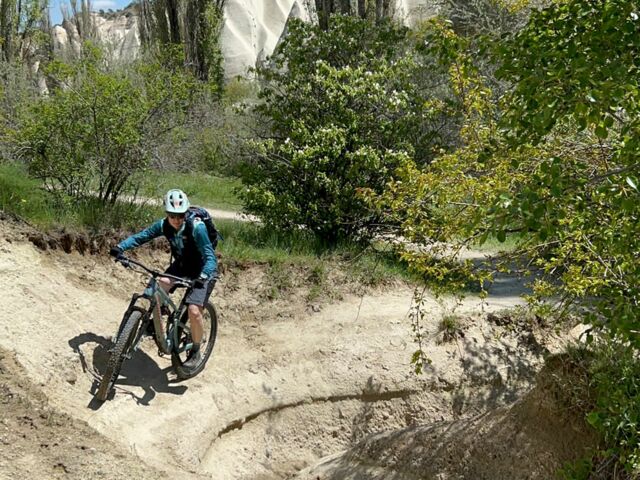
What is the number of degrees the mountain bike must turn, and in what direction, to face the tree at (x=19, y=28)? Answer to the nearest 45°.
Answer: approximately 135° to its right

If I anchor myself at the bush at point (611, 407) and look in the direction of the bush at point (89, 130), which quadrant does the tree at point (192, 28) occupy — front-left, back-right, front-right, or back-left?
front-right

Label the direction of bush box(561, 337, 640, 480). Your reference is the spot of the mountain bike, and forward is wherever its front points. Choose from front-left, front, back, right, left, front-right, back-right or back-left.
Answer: left

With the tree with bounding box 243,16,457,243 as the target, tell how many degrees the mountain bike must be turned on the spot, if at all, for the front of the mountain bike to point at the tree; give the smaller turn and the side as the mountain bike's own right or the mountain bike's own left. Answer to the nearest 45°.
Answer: approximately 180°

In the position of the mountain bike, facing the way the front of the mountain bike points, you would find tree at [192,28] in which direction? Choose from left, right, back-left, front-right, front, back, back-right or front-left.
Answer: back-right

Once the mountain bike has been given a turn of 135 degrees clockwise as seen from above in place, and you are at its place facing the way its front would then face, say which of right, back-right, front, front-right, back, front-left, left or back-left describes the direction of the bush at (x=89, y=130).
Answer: front
